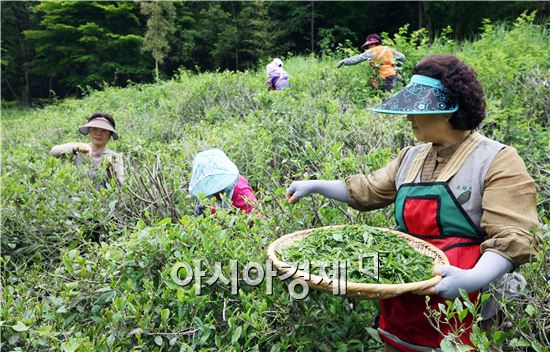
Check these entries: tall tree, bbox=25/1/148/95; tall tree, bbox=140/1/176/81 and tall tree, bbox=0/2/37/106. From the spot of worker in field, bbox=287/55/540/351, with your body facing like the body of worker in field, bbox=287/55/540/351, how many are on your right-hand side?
3

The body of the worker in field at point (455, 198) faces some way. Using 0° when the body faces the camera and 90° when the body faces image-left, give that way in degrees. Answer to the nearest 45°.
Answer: approximately 45°

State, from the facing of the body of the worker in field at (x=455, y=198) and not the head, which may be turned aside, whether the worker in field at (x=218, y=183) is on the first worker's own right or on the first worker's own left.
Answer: on the first worker's own right

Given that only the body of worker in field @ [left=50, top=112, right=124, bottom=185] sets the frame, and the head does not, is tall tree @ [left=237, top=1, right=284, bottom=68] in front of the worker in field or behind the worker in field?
behind

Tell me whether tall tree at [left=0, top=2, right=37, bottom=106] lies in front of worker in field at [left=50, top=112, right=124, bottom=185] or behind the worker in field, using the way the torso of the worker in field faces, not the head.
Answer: behind

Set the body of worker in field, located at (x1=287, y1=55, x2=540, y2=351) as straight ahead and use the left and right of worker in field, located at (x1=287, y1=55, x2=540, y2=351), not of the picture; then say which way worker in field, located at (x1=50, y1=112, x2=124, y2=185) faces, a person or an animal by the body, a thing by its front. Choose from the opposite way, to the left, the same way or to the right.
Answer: to the left

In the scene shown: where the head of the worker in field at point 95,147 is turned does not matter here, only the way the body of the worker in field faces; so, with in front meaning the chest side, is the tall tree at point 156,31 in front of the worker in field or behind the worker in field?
behind

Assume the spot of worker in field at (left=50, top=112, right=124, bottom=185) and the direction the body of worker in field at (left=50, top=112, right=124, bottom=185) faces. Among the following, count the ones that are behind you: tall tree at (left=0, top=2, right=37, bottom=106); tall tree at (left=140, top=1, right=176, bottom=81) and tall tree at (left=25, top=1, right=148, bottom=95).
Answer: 3

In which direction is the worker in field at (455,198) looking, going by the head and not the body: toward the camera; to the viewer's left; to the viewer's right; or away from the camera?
to the viewer's left

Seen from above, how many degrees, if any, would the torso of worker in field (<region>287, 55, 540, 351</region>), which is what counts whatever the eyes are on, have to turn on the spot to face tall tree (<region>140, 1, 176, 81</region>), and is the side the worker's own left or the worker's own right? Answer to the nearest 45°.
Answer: approximately 90° to the worker's own right
